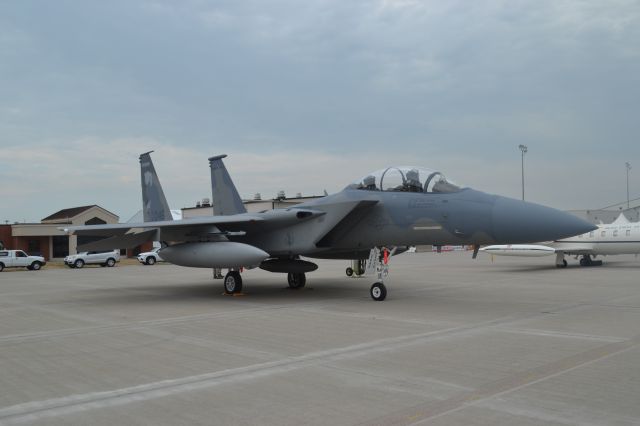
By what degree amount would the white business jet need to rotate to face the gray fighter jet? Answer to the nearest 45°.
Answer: approximately 45° to its right

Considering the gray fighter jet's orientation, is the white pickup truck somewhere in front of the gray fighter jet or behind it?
behind

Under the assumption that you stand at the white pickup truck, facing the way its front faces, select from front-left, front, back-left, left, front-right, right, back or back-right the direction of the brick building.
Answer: left

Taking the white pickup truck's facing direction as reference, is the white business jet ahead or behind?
ahead

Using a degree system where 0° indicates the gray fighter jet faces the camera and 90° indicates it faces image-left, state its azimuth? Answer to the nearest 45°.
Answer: approximately 315°

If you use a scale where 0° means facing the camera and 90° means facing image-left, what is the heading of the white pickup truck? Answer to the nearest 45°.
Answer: approximately 270°

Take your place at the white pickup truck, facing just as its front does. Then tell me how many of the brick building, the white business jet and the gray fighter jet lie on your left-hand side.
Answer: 1
